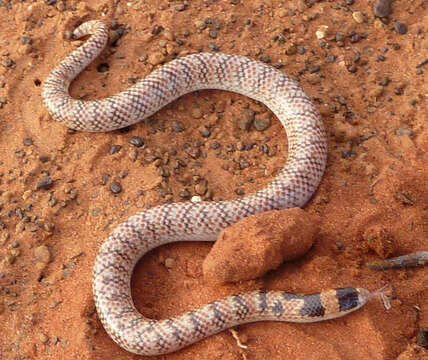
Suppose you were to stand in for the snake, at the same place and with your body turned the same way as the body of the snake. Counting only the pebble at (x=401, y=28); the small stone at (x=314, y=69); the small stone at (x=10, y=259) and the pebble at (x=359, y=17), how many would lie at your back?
1

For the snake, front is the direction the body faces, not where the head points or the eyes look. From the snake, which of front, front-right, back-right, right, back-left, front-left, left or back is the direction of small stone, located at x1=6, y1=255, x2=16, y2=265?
back

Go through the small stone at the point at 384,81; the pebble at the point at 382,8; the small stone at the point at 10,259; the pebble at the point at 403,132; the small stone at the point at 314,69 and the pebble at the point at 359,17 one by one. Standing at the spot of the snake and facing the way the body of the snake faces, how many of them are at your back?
1

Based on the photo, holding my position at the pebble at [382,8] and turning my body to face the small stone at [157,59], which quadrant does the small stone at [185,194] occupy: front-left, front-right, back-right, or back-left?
front-left

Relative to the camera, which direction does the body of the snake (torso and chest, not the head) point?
to the viewer's right

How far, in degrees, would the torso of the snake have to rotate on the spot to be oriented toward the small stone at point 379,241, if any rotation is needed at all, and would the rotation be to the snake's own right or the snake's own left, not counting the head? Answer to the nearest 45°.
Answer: approximately 45° to the snake's own right

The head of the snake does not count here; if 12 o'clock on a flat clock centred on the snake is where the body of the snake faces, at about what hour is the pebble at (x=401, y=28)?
The pebble is roughly at 11 o'clock from the snake.

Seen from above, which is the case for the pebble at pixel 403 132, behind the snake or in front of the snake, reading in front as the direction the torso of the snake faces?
in front

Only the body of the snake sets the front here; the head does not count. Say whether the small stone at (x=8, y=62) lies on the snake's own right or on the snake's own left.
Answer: on the snake's own left
